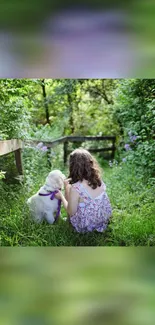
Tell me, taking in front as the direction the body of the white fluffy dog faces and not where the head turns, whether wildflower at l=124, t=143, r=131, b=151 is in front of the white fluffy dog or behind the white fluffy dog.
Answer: in front

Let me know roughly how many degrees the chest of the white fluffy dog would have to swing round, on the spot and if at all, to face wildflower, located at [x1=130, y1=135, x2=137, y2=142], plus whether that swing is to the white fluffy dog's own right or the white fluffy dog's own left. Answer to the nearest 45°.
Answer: approximately 45° to the white fluffy dog's own right

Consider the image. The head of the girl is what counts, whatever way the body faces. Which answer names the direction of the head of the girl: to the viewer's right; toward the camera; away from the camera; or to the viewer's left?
away from the camera

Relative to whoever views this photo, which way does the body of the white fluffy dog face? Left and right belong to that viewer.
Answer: facing away from the viewer and to the right of the viewer
